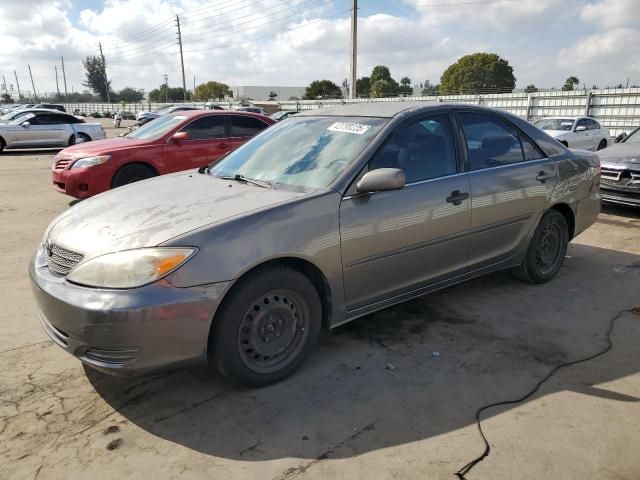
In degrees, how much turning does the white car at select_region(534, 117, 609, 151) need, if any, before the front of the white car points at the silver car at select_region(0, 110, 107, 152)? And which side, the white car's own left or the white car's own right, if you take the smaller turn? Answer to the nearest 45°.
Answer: approximately 45° to the white car's own right

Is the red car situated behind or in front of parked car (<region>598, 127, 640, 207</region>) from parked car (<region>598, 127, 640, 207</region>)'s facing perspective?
in front

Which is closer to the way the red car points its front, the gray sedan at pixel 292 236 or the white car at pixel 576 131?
the gray sedan

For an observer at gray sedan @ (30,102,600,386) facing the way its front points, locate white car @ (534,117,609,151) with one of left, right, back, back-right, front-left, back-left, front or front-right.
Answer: back

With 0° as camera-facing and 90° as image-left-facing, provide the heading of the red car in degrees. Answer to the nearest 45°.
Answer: approximately 45°

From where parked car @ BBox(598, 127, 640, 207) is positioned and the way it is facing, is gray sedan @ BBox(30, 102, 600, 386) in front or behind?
in front

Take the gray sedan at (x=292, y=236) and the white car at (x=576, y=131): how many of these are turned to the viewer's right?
0

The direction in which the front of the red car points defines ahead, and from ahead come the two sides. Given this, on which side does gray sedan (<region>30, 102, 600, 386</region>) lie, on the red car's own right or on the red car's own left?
on the red car's own left

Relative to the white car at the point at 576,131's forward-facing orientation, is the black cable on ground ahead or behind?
ahead

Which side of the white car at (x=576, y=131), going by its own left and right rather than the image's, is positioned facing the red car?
front

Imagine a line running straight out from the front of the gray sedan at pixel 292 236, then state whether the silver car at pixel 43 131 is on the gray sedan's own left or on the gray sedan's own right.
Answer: on the gray sedan's own right

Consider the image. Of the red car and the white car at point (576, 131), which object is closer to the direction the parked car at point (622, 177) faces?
the red car
